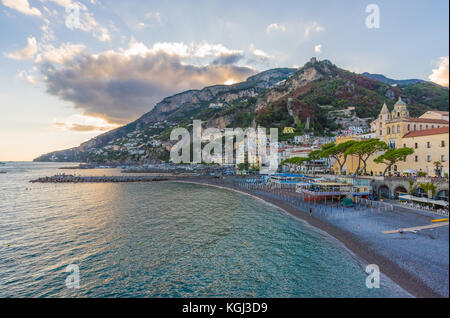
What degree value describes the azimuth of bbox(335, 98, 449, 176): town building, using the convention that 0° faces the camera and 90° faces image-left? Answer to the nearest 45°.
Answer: approximately 45°

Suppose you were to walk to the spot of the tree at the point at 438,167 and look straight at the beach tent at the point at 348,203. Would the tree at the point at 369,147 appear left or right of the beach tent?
right

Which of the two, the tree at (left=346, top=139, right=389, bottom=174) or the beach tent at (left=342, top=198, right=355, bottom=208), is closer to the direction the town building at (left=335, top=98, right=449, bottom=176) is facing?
the beach tent

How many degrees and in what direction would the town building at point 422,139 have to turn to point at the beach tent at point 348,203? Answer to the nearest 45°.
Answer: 0° — it already faces it

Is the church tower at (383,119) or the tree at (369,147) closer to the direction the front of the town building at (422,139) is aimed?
the tree

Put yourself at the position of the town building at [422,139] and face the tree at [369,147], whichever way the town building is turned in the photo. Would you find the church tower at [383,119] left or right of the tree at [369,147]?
right

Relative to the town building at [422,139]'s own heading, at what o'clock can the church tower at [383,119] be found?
The church tower is roughly at 4 o'clock from the town building.
